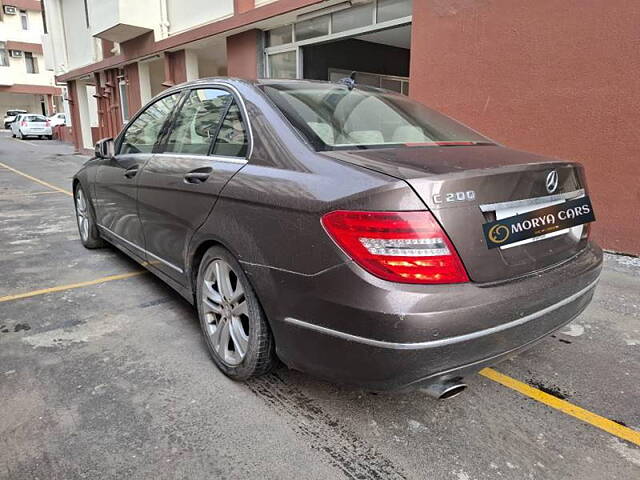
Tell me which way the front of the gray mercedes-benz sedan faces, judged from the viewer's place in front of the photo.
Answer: facing away from the viewer and to the left of the viewer

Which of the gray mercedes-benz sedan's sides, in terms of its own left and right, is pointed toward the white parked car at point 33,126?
front
